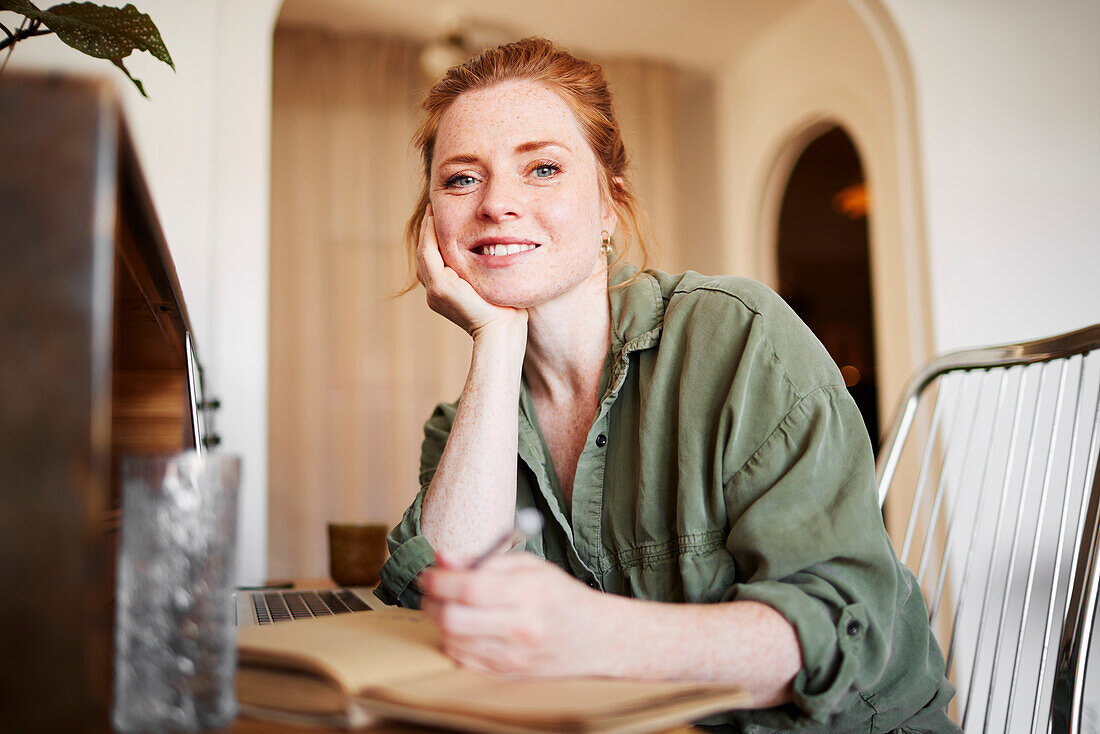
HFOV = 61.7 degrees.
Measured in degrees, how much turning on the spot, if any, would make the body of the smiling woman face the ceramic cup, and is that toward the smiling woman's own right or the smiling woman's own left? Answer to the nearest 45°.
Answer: approximately 90° to the smiling woman's own right

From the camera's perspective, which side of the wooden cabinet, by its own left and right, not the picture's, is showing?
right

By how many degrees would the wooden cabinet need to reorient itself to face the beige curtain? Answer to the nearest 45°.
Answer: approximately 90° to its left

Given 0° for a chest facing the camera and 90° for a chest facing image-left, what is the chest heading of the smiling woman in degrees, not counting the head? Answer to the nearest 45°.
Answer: approximately 45°

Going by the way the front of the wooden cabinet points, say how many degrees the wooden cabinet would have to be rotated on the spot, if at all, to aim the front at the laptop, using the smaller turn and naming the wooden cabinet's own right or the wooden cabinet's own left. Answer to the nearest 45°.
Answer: approximately 90° to the wooden cabinet's own left

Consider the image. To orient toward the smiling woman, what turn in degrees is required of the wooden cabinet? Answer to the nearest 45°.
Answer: approximately 45° to its left
